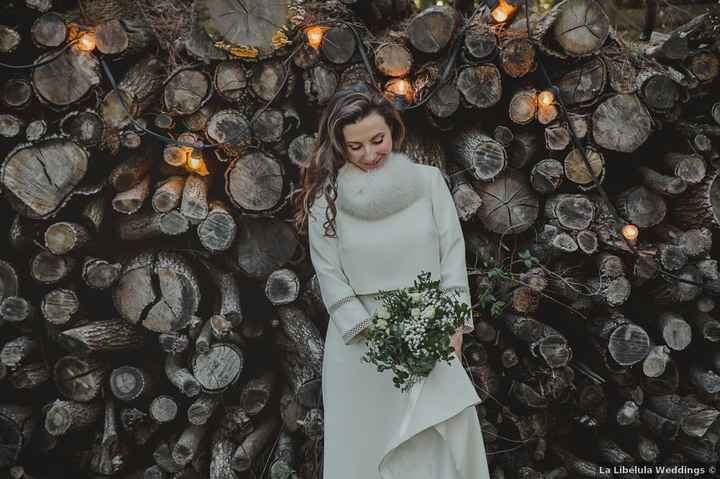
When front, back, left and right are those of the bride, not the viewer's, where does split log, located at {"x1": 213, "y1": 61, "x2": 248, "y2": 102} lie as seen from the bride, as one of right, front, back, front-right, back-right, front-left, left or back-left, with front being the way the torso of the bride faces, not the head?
back-right

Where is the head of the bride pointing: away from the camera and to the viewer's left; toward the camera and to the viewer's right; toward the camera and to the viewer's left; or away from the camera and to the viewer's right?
toward the camera and to the viewer's right

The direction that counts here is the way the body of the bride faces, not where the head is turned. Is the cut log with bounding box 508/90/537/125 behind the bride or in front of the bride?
behind

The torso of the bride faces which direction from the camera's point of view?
toward the camera

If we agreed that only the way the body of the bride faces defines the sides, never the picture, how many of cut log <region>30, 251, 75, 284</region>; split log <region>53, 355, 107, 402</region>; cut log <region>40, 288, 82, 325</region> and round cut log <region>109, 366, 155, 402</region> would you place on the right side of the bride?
4

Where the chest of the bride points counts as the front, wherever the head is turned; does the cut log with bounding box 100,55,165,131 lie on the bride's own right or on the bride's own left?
on the bride's own right

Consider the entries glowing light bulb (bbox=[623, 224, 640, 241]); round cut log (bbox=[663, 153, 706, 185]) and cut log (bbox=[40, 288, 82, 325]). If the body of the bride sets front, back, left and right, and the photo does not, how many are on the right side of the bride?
1

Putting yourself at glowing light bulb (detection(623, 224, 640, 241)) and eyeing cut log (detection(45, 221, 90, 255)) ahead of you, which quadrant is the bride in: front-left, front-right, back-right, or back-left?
front-left

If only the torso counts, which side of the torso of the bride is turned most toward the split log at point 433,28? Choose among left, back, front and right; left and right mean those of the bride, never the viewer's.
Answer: back

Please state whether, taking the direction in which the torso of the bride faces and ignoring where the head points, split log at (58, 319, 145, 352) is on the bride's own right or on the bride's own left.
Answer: on the bride's own right

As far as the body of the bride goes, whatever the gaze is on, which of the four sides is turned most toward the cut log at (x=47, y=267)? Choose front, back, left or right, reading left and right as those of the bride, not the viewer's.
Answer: right

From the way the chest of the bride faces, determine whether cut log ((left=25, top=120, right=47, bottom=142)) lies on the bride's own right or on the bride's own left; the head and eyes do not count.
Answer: on the bride's own right

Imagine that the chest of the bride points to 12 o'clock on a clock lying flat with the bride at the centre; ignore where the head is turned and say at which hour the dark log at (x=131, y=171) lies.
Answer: The dark log is roughly at 4 o'clock from the bride.

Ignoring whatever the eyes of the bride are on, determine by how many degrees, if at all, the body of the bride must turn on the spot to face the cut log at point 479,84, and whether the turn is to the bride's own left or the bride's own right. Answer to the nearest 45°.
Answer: approximately 180°

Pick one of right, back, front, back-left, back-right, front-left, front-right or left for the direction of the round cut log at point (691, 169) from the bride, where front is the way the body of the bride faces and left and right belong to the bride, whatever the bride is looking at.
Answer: back-left

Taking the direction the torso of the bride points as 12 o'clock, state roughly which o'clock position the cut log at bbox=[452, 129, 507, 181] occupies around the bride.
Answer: The cut log is roughly at 7 o'clock from the bride.

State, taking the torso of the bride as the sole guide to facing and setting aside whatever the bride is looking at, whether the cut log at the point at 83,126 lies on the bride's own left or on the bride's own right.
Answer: on the bride's own right
